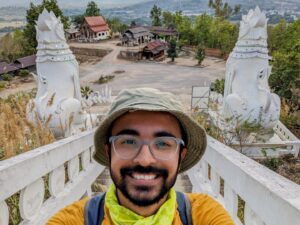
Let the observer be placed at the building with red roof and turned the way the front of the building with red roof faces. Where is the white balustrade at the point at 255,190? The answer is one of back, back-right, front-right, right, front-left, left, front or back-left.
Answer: front-left

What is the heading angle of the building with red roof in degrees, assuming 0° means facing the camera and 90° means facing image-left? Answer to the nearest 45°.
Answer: approximately 45°

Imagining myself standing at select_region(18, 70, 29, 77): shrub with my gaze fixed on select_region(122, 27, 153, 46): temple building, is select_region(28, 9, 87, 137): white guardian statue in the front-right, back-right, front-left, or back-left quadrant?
back-right

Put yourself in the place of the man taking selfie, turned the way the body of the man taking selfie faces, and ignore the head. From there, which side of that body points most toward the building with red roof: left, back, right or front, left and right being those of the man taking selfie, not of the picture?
back

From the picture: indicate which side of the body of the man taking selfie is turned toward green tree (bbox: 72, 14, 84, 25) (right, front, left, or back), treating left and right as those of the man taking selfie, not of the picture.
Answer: back

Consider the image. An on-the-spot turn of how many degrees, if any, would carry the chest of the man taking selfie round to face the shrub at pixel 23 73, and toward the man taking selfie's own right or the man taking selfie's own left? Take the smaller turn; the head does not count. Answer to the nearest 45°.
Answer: approximately 180°

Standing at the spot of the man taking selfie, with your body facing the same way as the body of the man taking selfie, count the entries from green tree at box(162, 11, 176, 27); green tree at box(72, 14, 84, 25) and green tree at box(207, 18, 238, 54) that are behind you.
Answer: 3

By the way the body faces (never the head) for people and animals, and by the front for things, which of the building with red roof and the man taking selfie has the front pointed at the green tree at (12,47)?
the building with red roof

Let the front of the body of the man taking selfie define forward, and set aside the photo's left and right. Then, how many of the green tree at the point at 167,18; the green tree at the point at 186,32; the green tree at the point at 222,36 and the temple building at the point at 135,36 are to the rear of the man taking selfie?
4

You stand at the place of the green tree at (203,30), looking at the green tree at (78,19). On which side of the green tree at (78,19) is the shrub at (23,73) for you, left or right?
left

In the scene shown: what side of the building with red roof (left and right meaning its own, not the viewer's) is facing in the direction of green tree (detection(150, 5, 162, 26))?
back

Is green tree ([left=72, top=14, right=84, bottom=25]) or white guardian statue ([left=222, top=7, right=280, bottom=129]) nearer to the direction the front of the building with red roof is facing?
the white guardian statue

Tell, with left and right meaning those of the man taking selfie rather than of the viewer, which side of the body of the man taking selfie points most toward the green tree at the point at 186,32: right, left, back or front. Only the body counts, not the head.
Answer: back

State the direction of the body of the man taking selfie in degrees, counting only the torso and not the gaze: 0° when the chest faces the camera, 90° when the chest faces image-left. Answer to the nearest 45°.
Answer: approximately 0°

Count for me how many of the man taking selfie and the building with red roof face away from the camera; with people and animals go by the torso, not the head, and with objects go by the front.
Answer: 0

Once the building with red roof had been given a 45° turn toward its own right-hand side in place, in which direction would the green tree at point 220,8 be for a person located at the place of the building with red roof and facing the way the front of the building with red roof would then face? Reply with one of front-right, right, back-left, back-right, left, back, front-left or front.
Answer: back

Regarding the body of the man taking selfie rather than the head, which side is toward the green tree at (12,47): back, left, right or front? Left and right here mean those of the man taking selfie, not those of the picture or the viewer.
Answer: back
